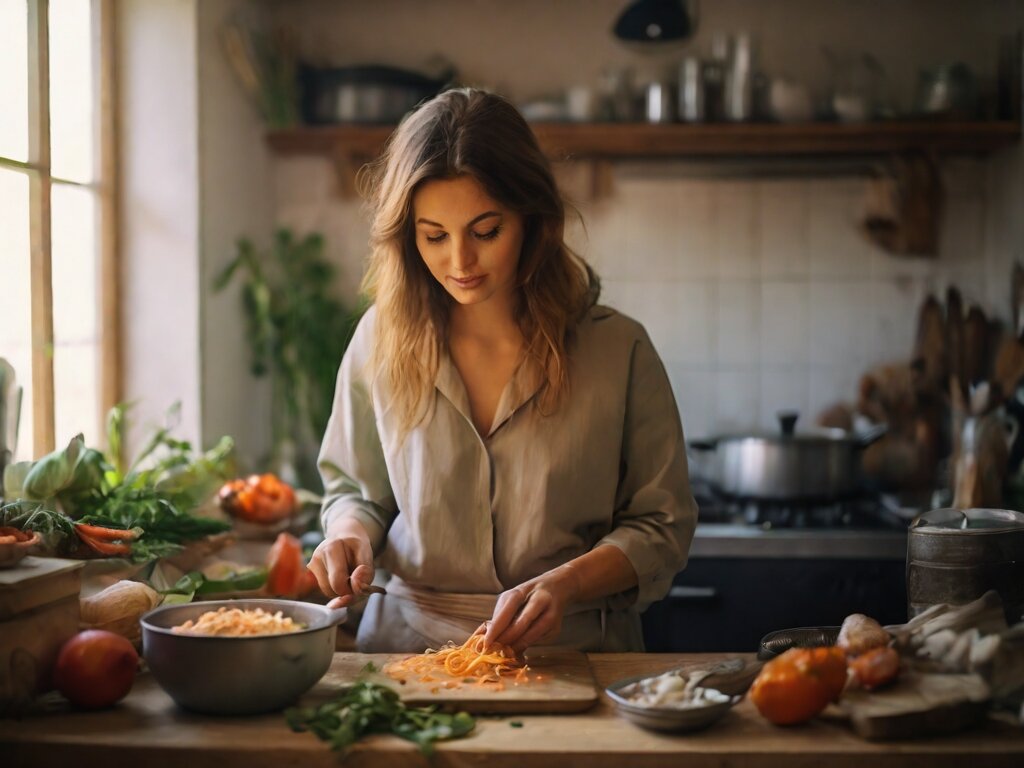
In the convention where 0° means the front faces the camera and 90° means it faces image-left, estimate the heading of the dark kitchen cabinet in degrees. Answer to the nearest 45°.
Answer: approximately 0°

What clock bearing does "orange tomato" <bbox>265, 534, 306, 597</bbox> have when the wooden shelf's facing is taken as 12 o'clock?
The orange tomato is roughly at 1 o'clock from the wooden shelf.

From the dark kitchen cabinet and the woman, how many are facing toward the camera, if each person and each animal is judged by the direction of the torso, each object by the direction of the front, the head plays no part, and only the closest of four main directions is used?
2
